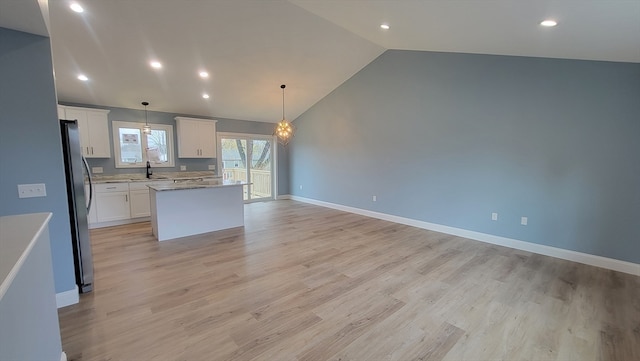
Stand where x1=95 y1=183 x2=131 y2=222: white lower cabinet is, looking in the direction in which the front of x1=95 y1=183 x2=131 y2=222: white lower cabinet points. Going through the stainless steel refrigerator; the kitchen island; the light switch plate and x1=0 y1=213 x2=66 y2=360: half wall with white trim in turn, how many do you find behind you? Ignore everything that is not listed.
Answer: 0

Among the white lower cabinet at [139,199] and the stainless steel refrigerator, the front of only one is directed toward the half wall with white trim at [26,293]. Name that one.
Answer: the white lower cabinet

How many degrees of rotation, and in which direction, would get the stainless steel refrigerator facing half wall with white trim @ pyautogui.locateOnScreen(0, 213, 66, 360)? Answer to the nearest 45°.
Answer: approximately 90° to its right

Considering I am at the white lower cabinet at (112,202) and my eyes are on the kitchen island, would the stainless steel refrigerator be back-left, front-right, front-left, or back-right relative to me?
front-right

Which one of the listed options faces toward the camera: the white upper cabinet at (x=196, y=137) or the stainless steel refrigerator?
the white upper cabinet

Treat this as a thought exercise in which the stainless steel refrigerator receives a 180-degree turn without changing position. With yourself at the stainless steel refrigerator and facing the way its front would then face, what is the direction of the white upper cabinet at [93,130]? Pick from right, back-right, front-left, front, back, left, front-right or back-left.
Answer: right

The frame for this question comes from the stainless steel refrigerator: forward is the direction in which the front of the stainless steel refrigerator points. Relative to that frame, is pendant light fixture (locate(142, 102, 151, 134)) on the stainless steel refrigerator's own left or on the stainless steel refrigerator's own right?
on the stainless steel refrigerator's own left

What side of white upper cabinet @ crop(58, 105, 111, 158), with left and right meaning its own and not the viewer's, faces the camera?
front

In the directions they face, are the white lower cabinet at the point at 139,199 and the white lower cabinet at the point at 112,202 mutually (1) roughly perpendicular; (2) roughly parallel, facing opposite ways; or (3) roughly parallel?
roughly parallel

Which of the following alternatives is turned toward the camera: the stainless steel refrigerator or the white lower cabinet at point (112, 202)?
the white lower cabinet

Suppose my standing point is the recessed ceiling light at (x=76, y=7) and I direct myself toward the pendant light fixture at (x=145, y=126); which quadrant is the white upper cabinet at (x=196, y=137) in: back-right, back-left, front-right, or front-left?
front-right

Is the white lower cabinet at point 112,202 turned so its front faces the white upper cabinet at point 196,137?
no
